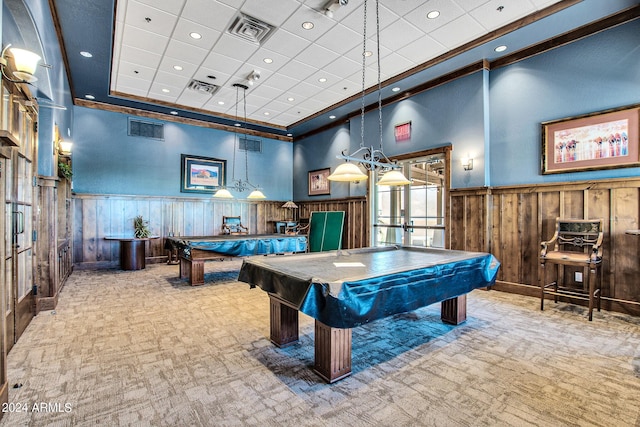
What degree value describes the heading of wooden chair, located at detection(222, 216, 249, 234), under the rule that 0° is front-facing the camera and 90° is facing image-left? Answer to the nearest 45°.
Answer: approximately 315°

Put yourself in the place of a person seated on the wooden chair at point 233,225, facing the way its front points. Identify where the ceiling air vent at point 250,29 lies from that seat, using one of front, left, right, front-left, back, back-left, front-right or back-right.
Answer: front-right

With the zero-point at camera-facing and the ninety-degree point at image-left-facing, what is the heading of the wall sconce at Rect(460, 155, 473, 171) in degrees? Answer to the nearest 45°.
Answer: approximately 45°

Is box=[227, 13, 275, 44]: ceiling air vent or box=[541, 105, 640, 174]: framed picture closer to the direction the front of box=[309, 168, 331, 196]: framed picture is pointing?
the ceiling air vent

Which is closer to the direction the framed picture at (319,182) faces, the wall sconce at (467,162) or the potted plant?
the potted plant

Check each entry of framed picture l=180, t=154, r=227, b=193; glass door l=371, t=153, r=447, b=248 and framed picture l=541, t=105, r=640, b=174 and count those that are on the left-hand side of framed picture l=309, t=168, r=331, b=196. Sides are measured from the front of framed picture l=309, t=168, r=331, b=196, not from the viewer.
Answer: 2

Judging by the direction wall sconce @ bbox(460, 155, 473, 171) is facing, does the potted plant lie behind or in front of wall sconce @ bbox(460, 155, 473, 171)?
in front

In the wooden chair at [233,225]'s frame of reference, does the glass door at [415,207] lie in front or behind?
in front

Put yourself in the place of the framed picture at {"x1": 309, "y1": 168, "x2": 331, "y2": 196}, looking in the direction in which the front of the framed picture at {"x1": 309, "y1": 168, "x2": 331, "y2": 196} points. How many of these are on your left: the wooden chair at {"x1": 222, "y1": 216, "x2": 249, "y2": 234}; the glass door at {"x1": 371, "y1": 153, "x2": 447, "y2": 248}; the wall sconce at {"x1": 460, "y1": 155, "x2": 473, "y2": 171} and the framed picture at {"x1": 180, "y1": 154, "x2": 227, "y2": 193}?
2

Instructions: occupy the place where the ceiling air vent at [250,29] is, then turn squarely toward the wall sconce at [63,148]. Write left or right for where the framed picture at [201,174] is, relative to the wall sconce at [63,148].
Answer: right

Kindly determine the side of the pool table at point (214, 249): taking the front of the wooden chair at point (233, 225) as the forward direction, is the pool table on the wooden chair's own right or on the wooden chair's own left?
on the wooden chair's own right

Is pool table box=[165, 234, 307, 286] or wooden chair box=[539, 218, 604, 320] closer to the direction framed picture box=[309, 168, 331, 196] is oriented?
the pool table

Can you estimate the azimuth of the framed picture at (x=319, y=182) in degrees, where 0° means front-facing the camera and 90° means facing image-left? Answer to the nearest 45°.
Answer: approximately 45°
